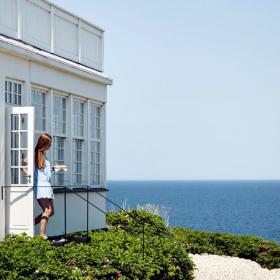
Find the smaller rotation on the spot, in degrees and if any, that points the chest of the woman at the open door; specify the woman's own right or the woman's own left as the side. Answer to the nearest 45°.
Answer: approximately 135° to the woman's own right

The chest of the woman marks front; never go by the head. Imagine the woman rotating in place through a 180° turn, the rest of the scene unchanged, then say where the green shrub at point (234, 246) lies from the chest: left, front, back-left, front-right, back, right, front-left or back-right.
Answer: back-right

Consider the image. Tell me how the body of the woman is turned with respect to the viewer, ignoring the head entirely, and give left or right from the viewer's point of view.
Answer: facing to the right of the viewer

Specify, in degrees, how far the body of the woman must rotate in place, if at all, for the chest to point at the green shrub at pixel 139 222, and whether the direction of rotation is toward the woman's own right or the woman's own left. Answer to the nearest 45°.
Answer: approximately 45° to the woman's own left

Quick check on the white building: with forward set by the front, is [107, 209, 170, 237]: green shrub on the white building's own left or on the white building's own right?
on the white building's own left

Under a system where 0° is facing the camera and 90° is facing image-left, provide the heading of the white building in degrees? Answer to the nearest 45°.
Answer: approximately 315°

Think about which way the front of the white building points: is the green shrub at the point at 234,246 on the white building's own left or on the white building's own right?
on the white building's own left
